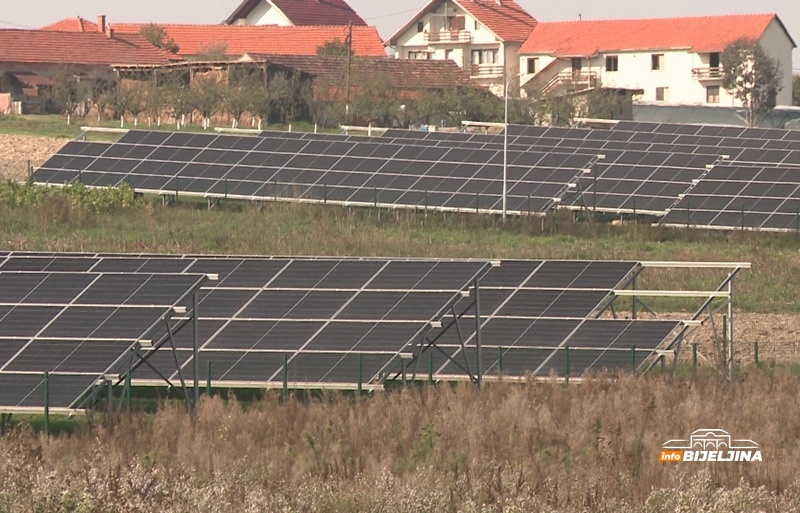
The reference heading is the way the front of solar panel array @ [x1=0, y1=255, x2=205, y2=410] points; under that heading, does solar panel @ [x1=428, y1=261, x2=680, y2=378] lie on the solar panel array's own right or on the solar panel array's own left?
on the solar panel array's own left

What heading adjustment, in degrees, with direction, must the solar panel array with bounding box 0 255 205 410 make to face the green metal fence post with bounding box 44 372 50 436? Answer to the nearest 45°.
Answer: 0° — it already faces it

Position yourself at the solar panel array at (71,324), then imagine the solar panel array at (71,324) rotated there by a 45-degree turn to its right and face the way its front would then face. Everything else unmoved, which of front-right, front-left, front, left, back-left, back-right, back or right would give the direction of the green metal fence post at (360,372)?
back-left

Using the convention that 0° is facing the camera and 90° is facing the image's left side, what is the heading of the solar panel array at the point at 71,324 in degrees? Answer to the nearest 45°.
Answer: approximately 0°

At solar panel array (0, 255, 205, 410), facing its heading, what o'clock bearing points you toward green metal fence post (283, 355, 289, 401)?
The green metal fence post is roughly at 9 o'clock from the solar panel array.
